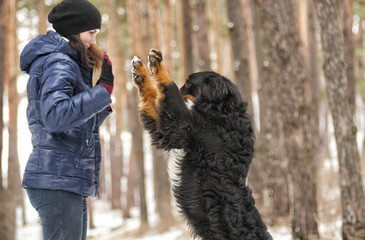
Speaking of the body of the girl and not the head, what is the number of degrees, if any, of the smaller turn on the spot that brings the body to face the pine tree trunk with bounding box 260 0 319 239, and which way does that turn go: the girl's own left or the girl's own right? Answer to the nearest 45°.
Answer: approximately 45° to the girl's own left

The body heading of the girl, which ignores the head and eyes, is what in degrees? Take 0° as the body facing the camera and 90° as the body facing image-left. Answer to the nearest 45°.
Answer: approximately 270°

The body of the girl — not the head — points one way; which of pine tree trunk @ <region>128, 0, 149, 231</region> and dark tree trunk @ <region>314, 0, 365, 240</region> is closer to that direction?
the dark tree trunk

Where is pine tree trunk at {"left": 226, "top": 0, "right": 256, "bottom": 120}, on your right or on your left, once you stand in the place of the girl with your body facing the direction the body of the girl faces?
on your left

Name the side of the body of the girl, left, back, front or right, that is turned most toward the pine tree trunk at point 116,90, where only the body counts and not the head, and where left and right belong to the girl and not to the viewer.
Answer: left

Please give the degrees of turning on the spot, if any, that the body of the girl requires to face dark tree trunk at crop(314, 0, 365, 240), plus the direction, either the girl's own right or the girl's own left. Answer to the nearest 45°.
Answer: approximately 45° to the girl's own left

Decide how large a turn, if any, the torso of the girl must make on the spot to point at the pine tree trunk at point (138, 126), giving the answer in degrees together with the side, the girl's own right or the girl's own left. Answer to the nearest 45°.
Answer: approximately 90° to the girl's own left

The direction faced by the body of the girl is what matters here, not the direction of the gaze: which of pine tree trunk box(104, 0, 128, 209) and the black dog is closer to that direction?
the black dog
